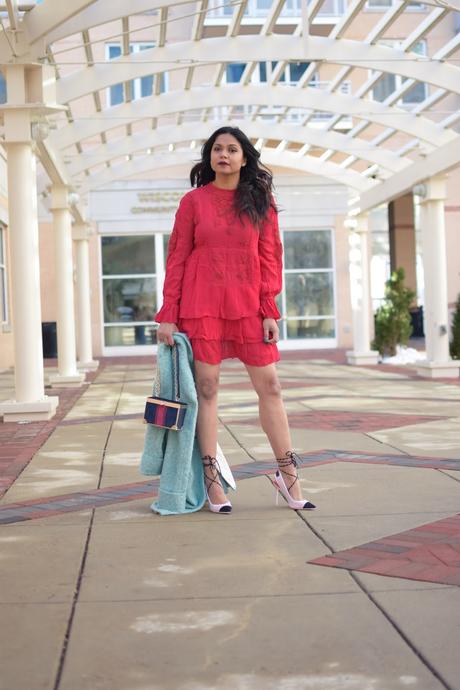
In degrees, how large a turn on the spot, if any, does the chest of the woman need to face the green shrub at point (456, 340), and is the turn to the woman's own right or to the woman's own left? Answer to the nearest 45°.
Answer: approximately 180°

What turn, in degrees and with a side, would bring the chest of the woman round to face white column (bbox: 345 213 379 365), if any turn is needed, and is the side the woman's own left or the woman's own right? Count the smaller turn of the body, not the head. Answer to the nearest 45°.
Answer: approximately 180°

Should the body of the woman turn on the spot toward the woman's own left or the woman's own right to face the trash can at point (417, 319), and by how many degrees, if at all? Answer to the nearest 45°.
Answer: approximately 180°

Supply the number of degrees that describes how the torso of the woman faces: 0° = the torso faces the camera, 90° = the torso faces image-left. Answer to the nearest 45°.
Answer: approximately 0°

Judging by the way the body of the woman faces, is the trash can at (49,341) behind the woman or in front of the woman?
behind

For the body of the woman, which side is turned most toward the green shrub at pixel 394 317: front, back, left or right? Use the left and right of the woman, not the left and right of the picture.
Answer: back

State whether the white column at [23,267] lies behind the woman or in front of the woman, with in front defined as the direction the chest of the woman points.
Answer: behind

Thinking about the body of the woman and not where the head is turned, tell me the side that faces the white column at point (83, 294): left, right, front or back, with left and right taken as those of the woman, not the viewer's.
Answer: back

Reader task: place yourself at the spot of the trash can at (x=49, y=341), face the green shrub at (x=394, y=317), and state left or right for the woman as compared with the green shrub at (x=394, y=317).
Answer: right
